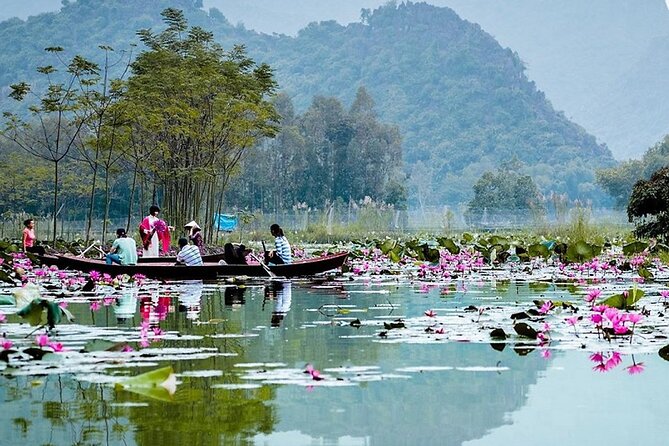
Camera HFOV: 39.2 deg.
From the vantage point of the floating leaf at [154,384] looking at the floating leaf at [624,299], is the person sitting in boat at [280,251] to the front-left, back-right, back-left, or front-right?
front-left

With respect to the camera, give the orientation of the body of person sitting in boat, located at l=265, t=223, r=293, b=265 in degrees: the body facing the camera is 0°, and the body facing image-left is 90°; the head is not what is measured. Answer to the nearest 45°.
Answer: approximately 90°

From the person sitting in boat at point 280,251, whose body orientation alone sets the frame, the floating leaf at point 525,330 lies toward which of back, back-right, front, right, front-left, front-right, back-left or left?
left

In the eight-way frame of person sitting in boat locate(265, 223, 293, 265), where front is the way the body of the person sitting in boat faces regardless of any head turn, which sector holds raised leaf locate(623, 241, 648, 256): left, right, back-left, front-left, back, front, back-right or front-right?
back

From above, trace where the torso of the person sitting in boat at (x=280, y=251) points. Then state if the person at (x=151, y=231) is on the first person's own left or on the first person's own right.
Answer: on the first person's own right

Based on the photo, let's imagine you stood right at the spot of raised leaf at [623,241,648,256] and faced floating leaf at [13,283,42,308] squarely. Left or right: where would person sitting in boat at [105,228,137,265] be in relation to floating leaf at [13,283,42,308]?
right

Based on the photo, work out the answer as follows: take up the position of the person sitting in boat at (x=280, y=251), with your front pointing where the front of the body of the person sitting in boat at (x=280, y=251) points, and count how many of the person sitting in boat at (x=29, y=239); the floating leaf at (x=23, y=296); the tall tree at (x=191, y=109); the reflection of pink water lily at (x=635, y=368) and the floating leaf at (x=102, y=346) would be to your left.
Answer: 3

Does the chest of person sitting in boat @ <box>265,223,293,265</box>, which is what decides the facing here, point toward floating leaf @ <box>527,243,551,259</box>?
no

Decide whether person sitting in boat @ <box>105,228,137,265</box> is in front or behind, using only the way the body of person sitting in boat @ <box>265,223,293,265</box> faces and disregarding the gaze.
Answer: in front
